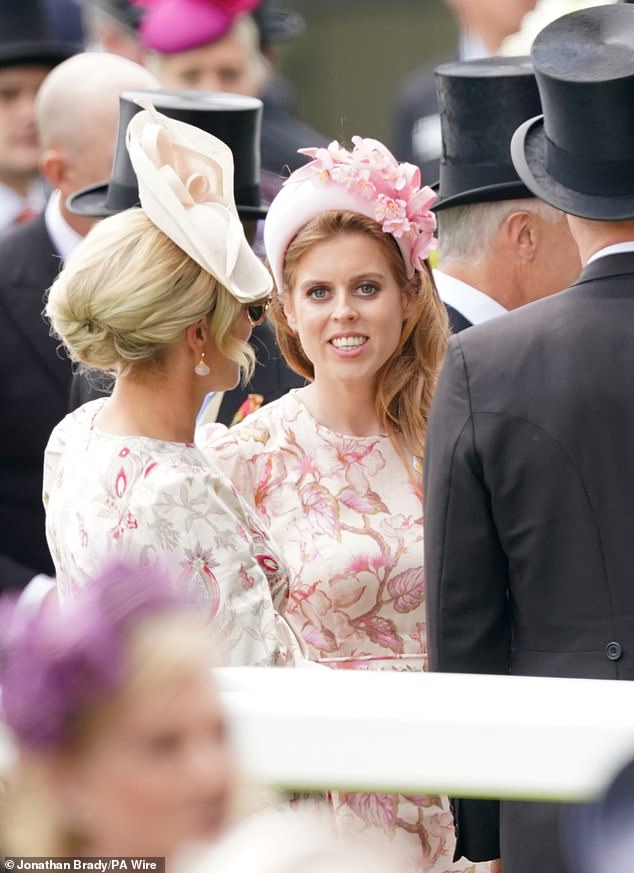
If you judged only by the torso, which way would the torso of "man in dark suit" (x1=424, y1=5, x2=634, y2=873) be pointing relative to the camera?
away from the camera

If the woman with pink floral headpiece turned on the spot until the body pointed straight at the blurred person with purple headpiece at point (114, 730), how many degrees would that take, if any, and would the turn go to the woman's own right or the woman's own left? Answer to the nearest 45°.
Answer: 0° — they already face them

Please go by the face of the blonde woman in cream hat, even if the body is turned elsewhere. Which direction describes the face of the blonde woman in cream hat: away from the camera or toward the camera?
away from the camera

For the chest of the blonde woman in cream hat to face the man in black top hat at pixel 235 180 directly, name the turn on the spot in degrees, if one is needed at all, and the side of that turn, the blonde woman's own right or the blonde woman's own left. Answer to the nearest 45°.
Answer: approximately 45° to the blonde woman's own left

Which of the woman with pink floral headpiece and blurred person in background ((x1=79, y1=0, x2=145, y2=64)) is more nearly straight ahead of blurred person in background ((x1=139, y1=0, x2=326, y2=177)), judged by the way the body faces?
the woman with pink floral headpiece

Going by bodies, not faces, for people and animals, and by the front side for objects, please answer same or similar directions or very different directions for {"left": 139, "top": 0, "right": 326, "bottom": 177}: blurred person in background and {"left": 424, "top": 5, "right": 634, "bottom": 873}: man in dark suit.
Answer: very different directions
